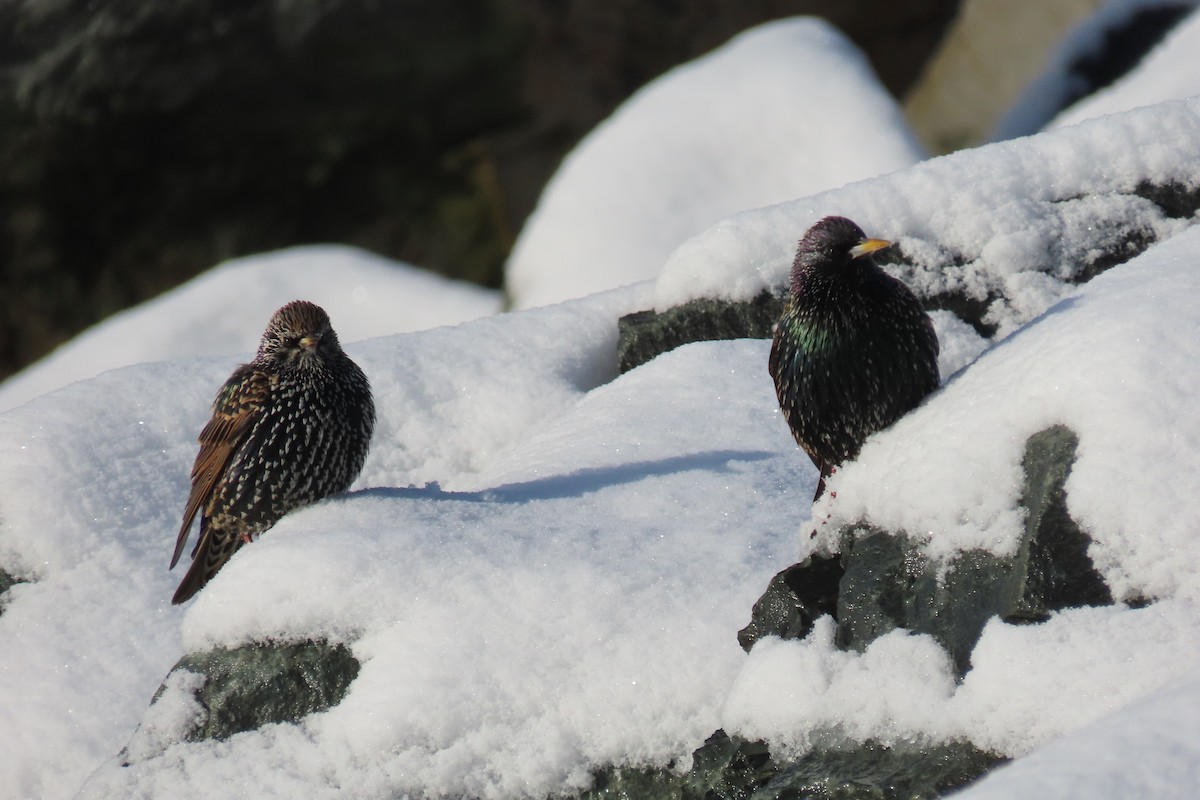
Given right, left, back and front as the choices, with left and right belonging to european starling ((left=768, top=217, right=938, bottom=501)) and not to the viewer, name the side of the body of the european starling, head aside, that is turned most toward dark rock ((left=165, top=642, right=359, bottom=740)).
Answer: right

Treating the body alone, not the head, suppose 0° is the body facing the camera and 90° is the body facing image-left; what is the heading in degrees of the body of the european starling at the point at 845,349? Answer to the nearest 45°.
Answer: approximately 315°

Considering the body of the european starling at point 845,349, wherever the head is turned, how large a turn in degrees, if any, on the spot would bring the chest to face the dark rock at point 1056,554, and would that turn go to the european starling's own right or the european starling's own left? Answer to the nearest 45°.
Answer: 0° — it already faces it

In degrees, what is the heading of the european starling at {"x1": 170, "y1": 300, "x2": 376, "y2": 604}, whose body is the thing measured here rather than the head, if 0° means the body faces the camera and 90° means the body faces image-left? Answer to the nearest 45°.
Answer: approximately 315°

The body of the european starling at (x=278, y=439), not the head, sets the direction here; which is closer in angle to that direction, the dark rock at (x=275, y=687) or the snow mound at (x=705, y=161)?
the dark rock
